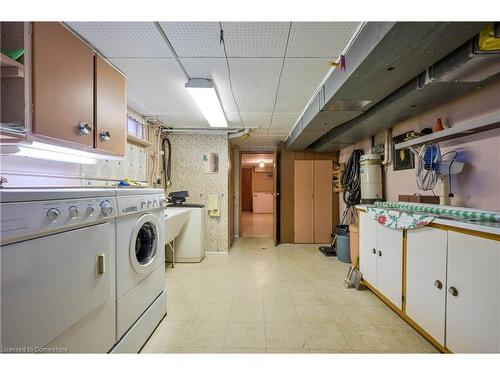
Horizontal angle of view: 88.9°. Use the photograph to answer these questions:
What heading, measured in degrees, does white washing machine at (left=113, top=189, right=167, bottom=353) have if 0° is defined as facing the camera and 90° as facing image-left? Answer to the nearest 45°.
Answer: approximately 315°

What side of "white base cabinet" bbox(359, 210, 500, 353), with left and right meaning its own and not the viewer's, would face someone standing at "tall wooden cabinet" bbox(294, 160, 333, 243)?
right

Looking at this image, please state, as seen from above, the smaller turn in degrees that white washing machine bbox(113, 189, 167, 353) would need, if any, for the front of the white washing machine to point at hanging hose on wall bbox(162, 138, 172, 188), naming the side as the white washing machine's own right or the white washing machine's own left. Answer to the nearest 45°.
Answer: approximately 135° to the white washing machine's own left

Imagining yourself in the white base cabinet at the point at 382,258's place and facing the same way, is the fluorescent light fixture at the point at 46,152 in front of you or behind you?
in front

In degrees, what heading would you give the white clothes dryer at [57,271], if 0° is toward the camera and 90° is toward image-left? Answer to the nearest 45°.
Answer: approximately 315°

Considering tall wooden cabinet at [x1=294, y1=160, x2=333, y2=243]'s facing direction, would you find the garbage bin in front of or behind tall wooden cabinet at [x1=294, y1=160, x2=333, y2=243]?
in front
